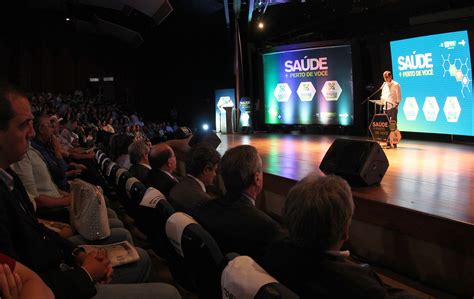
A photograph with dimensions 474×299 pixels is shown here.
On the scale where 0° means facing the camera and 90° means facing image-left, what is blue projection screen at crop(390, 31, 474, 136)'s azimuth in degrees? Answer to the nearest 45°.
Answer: approximately 45°

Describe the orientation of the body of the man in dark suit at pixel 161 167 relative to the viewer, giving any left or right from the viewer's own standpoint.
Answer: facing away from the viewer and to the right of the viewer

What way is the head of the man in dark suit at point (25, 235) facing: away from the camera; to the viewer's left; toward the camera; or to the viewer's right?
to the viewer's right

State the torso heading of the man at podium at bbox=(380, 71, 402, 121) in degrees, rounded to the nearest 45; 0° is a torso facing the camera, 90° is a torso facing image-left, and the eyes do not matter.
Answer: approximately 45°

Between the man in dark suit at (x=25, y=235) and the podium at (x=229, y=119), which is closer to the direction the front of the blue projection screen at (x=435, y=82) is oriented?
the man in dark suit

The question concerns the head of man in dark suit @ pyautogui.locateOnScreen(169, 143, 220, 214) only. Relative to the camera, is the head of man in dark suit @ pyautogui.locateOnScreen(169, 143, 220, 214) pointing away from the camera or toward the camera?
away from the camera

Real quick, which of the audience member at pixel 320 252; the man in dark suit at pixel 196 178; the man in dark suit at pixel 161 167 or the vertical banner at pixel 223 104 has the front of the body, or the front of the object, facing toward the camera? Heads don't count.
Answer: the vertical banner

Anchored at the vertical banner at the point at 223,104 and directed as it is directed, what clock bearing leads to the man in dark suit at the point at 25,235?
The man in dark suit is roughly at 12 o'clock from the vertical banner.

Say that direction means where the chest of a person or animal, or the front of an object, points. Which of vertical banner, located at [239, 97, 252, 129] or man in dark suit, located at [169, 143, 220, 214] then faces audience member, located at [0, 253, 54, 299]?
the vertical banner

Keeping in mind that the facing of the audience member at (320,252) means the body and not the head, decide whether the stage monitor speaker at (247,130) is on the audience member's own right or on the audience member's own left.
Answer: on the audience member's own left

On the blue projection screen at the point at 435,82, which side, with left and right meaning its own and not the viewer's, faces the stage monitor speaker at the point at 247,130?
right

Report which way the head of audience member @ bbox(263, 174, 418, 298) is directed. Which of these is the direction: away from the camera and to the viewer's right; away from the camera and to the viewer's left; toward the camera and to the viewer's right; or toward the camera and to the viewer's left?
away from the camera and to the viewer's right

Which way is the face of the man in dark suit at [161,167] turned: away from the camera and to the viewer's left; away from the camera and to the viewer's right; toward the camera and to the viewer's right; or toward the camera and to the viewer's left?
away from the camera and to the viewer's right

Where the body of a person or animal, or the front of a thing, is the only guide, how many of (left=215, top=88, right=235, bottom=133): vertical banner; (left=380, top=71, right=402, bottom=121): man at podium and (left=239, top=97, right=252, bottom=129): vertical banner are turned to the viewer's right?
0

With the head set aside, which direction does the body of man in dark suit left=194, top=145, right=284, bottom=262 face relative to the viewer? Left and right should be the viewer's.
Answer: facing away from the viewer and to the right of the viewer
